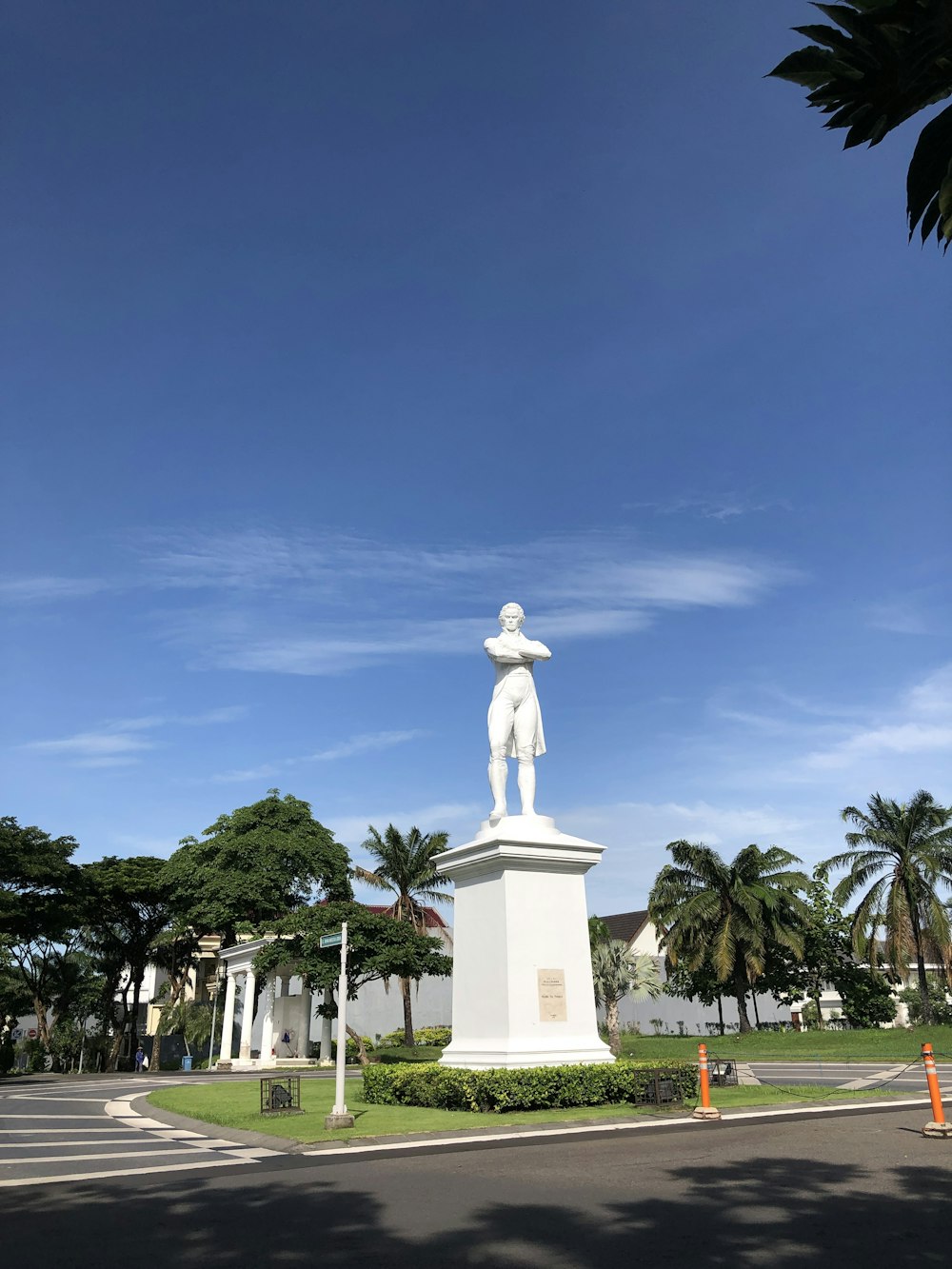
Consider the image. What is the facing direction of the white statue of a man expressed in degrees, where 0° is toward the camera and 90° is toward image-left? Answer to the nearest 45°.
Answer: approximately 0°

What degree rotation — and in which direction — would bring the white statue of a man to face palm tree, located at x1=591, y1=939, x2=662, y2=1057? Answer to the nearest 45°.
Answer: approximately 180°

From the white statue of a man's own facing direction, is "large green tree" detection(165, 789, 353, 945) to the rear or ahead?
to the rear

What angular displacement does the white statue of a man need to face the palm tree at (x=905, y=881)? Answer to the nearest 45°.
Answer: approximately 135° to its left

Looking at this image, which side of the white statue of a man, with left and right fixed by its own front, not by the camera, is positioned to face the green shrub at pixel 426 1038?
back

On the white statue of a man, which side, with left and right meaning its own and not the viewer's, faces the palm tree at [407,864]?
back
